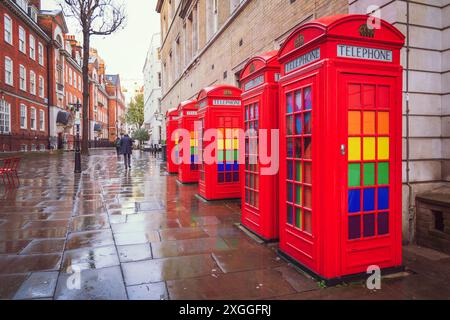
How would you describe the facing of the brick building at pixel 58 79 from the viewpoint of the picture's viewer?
facing to the right of the viewer

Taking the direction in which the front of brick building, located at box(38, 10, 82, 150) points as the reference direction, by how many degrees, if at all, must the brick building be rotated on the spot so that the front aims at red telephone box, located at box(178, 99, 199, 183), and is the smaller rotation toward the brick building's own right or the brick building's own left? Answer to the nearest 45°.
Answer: approximately 90° to the brick building's own right

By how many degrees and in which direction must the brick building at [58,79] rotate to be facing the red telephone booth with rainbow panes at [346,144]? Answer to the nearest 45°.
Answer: approximately 90° to its right

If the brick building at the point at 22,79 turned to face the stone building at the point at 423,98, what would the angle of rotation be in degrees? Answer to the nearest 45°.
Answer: approximately 45° to its right

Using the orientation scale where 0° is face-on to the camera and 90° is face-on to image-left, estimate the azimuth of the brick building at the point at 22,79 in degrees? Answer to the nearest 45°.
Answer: approximately 315°

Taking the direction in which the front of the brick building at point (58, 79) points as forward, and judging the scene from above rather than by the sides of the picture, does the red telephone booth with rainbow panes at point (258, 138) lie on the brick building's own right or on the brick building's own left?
on the brick building's own right

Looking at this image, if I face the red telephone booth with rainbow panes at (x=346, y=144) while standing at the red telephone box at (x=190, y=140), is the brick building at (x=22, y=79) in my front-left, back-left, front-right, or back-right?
back-right

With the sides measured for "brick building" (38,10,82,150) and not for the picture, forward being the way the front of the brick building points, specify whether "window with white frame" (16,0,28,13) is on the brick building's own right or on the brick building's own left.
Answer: on the brick building's own right

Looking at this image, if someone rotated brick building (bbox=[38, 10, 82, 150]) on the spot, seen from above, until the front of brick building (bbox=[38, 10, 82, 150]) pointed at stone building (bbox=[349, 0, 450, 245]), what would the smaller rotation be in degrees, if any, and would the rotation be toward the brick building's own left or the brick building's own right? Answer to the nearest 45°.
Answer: approximately 90° to the brick building's own right
